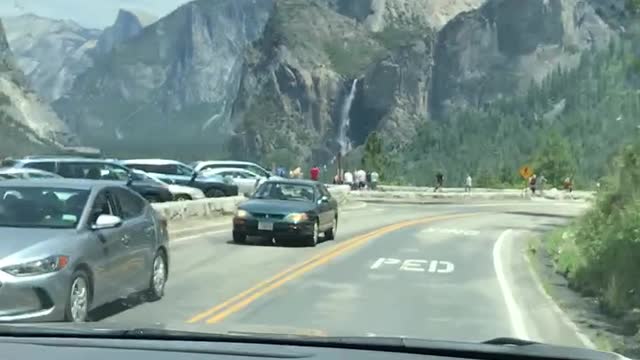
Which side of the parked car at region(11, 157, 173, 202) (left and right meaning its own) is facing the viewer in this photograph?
right

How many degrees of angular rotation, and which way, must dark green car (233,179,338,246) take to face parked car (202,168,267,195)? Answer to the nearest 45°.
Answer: approximately 135° to its right

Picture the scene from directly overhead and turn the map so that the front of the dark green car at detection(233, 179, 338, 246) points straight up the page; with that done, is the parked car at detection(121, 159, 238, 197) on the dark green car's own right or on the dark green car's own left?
on the dark green car's own right

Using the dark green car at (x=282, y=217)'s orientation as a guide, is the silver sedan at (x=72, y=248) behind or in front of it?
in front

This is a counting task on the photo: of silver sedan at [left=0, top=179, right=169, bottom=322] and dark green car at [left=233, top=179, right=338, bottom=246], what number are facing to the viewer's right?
0

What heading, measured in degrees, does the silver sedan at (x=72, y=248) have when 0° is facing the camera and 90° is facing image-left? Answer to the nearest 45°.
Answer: approximately 45°

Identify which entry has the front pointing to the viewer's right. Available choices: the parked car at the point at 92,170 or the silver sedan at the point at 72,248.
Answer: the parked car

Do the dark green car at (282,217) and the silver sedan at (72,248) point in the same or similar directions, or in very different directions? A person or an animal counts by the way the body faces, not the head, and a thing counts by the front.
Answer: same or similar directions

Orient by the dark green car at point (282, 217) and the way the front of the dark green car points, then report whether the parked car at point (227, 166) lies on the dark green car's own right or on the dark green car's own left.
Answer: on the dark green car's own right

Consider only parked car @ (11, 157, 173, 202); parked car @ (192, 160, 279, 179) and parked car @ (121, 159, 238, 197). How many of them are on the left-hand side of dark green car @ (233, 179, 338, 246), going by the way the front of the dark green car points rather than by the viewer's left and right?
0

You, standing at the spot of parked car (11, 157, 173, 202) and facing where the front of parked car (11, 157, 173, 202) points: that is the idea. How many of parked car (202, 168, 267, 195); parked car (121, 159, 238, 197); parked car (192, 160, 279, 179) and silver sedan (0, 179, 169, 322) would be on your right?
1

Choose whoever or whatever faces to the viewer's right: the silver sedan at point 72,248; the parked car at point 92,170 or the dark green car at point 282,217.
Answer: the parked car

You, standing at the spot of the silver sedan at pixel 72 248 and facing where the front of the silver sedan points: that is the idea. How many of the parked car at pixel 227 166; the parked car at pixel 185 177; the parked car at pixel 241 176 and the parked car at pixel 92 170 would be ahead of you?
0
